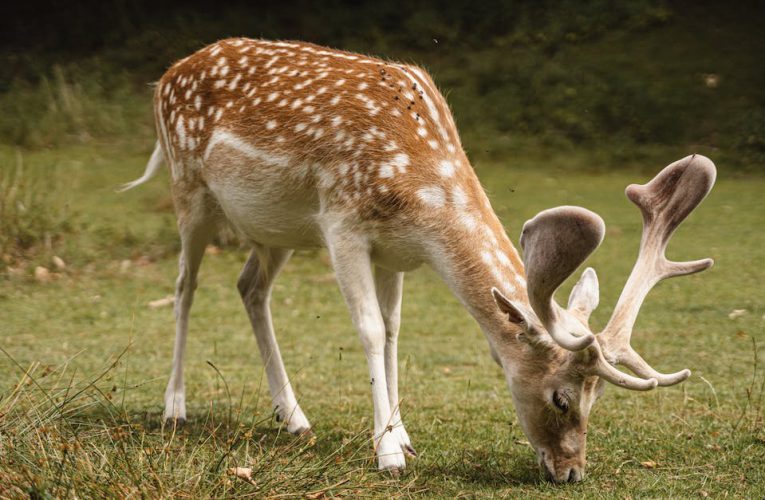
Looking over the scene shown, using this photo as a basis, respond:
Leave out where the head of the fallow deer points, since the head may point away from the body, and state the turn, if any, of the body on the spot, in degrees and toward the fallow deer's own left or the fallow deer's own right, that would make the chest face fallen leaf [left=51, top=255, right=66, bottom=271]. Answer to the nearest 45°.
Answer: approximately 180°

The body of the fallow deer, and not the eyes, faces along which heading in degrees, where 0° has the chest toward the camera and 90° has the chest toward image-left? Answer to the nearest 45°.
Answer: approximately 315°

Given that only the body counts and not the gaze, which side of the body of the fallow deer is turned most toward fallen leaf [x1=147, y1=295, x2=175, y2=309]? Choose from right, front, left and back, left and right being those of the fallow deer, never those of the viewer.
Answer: back

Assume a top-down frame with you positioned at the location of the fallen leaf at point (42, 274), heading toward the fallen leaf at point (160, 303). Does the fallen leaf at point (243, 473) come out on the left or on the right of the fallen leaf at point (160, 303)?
right

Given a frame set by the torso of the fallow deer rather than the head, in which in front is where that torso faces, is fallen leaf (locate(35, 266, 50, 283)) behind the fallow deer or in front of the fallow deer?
behind

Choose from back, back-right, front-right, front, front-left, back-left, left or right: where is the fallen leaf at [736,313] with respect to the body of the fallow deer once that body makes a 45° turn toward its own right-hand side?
back-left
